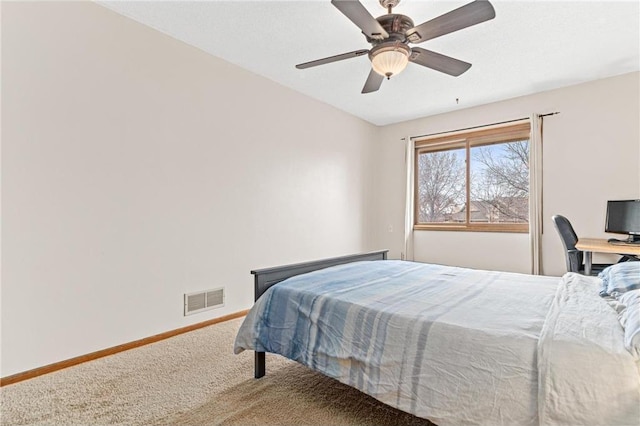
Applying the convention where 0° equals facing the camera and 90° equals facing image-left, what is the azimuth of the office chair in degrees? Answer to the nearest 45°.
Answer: approximately 270°

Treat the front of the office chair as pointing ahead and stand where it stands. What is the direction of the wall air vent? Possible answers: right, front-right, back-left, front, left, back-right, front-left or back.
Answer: back-right

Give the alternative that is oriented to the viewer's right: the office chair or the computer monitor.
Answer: the office chair

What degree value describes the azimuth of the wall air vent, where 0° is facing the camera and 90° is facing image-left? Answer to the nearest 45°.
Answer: approximately 315°

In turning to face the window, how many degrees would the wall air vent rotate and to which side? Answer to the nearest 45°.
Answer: approximately 45° to its left

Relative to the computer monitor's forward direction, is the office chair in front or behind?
in front

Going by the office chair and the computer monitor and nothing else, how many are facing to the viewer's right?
1

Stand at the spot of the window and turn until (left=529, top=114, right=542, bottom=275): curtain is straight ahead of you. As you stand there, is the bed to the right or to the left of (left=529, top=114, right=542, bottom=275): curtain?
right

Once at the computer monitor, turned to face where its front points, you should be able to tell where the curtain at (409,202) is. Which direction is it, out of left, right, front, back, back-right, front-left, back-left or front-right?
front-right

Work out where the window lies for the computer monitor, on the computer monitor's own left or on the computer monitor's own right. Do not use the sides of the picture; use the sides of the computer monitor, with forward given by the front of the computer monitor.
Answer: on the computer monitor's own right

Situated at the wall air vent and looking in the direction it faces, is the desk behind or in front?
in front
